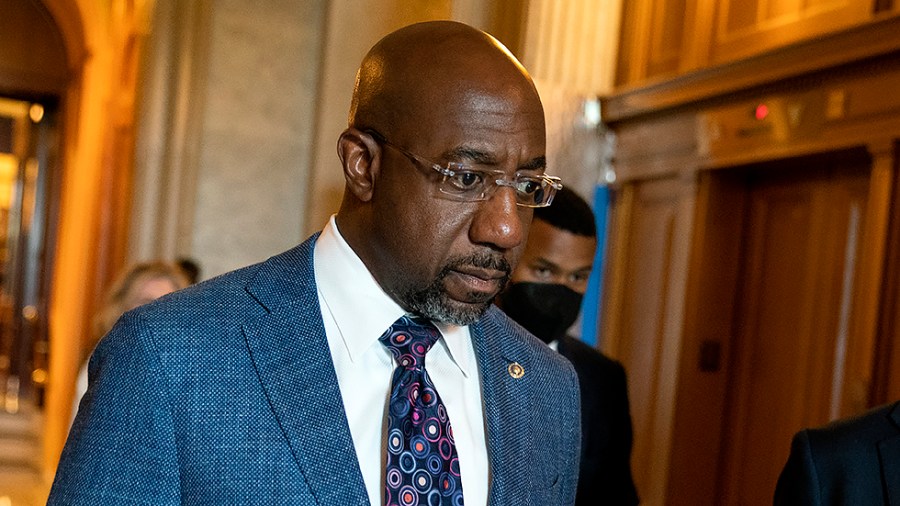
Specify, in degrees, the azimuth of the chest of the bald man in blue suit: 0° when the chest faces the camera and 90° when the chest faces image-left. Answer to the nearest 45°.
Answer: approximately 315°

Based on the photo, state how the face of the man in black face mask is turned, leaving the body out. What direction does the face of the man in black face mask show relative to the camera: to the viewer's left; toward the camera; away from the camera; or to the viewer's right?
toward the camera

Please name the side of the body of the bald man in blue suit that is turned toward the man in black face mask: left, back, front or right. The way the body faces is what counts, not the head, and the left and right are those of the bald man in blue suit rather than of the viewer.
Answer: left

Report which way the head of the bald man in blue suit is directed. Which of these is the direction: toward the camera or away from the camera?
toward the camera

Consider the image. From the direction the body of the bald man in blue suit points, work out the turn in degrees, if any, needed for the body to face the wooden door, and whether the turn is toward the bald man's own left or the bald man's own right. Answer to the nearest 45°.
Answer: approximately 90° to the bald man's own left

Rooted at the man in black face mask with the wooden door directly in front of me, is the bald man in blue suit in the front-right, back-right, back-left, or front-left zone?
back-right
